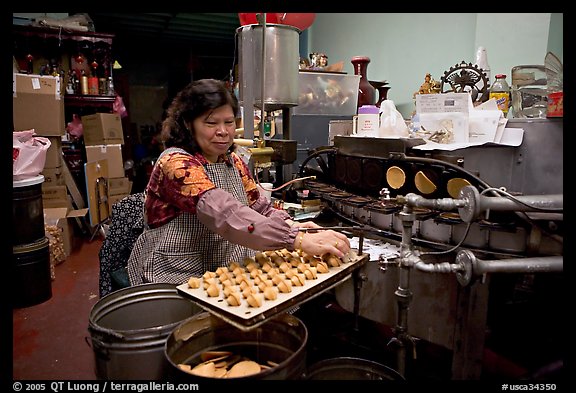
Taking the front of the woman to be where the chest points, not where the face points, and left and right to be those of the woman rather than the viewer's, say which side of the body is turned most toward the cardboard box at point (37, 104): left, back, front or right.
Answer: back

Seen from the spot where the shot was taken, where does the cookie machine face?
facing the viewer and to the left of the viewer

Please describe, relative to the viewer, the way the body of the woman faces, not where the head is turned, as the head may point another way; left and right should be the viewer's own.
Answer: facing the viewer and to the right of the viewer

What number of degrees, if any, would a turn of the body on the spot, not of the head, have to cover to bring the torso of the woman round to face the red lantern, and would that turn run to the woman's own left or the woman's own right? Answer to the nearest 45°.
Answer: approximately 135° to the woman's own left

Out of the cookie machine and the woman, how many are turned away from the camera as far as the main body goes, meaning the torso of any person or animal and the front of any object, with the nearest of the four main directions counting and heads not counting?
0

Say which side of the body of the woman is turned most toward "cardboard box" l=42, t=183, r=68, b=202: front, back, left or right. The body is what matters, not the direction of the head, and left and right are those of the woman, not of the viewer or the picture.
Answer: back

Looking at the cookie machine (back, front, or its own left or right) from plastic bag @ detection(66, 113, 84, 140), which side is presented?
right

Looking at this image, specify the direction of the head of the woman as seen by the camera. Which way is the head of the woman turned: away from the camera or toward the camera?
toward the camera

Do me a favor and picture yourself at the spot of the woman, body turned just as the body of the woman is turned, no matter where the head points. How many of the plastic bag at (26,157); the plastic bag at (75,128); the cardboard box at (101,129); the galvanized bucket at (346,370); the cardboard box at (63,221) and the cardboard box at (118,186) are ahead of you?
1

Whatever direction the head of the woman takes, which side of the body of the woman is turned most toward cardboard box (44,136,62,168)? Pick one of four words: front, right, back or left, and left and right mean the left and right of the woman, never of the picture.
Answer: back

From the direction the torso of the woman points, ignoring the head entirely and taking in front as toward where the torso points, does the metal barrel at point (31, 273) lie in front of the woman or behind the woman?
behind

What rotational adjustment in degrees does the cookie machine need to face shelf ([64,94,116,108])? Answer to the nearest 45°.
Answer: approximately 90° to its right

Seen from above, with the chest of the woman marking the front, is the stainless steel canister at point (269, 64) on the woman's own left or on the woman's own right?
on the woman's own left
